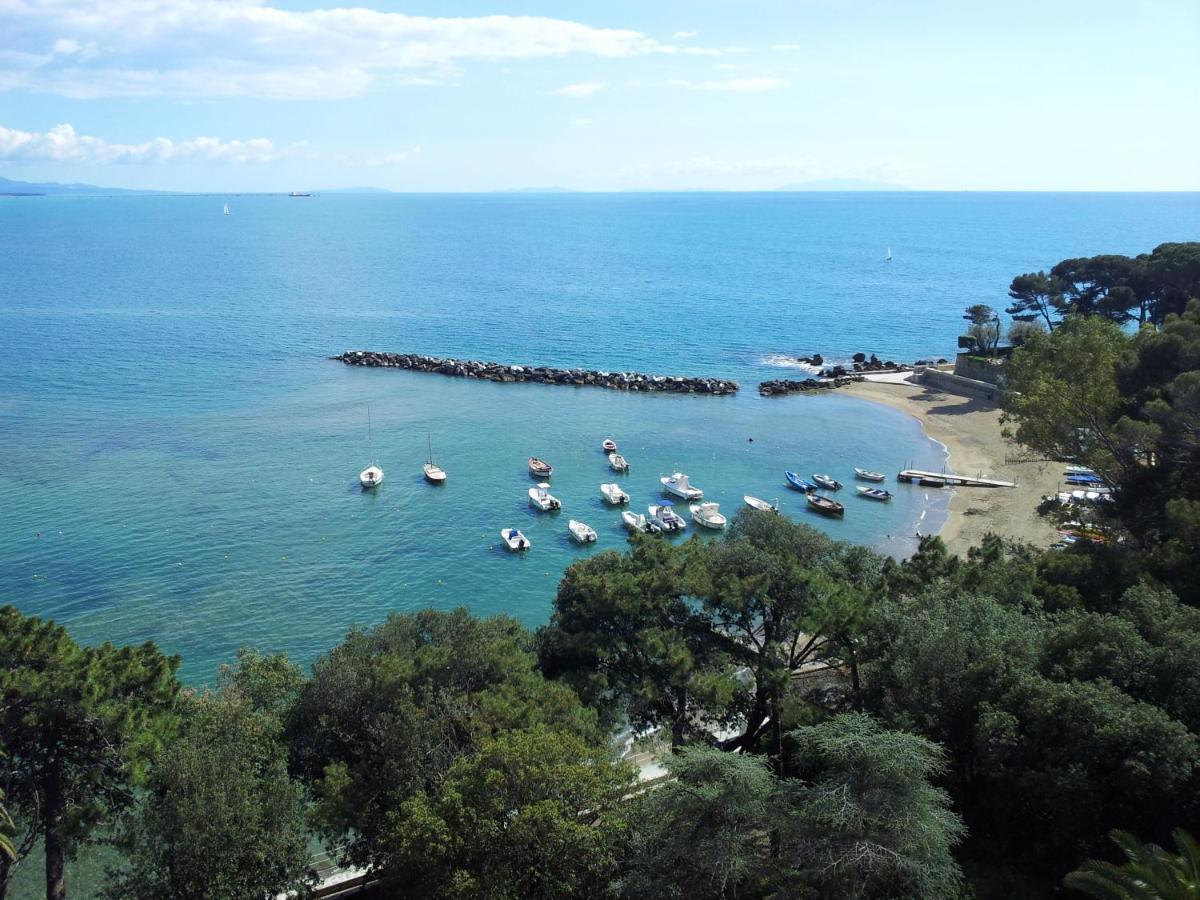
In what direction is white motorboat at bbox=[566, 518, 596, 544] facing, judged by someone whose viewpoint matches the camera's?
facing away from the viewer and to the left of the viewer

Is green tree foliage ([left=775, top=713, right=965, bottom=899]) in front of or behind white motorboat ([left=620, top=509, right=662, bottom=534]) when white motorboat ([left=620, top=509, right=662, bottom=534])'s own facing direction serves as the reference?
behind

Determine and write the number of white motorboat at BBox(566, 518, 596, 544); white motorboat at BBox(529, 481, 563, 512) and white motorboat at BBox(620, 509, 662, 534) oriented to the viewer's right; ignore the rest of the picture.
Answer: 0

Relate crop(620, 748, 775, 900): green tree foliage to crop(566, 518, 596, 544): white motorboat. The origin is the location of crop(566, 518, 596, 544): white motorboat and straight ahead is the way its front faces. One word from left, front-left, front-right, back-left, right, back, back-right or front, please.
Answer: back-left

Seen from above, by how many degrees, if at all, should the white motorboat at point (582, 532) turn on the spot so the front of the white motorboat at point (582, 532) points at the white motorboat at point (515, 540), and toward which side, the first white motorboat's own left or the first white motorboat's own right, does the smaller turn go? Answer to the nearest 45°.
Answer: approximately 45° to the first white motorboat's own left

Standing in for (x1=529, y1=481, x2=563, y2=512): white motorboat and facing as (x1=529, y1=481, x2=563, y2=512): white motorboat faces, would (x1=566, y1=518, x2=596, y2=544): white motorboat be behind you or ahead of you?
behind

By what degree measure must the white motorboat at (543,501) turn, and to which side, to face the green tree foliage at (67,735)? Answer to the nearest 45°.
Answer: approximately 135° to its left

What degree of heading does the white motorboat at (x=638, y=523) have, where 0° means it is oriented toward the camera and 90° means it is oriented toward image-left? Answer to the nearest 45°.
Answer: approximately 135°

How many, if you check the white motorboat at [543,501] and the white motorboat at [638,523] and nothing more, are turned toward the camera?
0

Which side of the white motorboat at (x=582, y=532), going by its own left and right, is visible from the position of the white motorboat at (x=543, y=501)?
front
